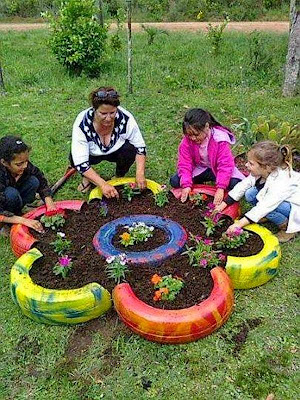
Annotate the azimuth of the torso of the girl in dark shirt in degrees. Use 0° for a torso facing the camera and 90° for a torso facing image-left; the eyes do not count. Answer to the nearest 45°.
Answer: approximately 315°

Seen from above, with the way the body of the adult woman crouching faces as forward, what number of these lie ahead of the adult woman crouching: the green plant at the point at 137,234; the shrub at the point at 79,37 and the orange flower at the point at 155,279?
2

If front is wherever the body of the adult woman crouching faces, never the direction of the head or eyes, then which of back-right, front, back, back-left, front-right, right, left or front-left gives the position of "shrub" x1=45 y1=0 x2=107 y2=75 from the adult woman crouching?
back

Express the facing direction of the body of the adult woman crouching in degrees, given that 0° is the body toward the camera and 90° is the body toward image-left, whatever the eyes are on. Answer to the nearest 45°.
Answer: approximately 0°

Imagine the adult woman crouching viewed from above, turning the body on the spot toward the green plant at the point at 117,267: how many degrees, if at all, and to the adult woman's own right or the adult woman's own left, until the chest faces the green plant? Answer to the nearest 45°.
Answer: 0° — they already face it

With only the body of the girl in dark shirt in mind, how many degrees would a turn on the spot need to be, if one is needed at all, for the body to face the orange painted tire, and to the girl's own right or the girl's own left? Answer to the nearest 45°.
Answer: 0° — they already face it

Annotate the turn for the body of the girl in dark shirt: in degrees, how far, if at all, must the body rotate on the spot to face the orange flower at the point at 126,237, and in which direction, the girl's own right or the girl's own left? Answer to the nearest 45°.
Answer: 0° — they already face it
